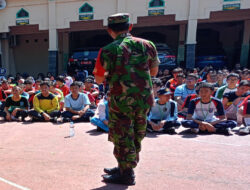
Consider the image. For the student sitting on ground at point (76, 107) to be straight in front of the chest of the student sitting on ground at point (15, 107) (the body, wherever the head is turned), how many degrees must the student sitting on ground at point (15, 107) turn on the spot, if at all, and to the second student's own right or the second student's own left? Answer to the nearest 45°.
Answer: approximately 45° to the second student's own left

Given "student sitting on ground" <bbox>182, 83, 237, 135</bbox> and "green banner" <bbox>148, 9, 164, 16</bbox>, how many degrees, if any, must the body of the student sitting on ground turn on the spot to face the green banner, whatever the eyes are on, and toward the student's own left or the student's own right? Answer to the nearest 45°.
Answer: approximately 180°

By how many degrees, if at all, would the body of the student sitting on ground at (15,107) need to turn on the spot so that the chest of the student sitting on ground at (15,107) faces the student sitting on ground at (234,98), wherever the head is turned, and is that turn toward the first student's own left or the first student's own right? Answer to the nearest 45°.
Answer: approximately 45° to the first student's own left

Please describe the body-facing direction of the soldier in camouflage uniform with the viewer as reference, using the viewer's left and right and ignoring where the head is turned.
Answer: facing away from the viewer and to the left of the viewer

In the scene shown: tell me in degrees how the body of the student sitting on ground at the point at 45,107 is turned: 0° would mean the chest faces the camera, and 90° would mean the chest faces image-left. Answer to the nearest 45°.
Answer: approximately 0°

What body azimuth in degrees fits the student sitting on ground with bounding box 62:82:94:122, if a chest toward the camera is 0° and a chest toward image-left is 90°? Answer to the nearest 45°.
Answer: approximately 0°

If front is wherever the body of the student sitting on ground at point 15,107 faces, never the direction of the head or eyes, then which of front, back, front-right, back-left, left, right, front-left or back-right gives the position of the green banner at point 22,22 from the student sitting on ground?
back

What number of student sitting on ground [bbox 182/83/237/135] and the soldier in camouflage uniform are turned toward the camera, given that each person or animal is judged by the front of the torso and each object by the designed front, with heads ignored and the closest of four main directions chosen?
1
